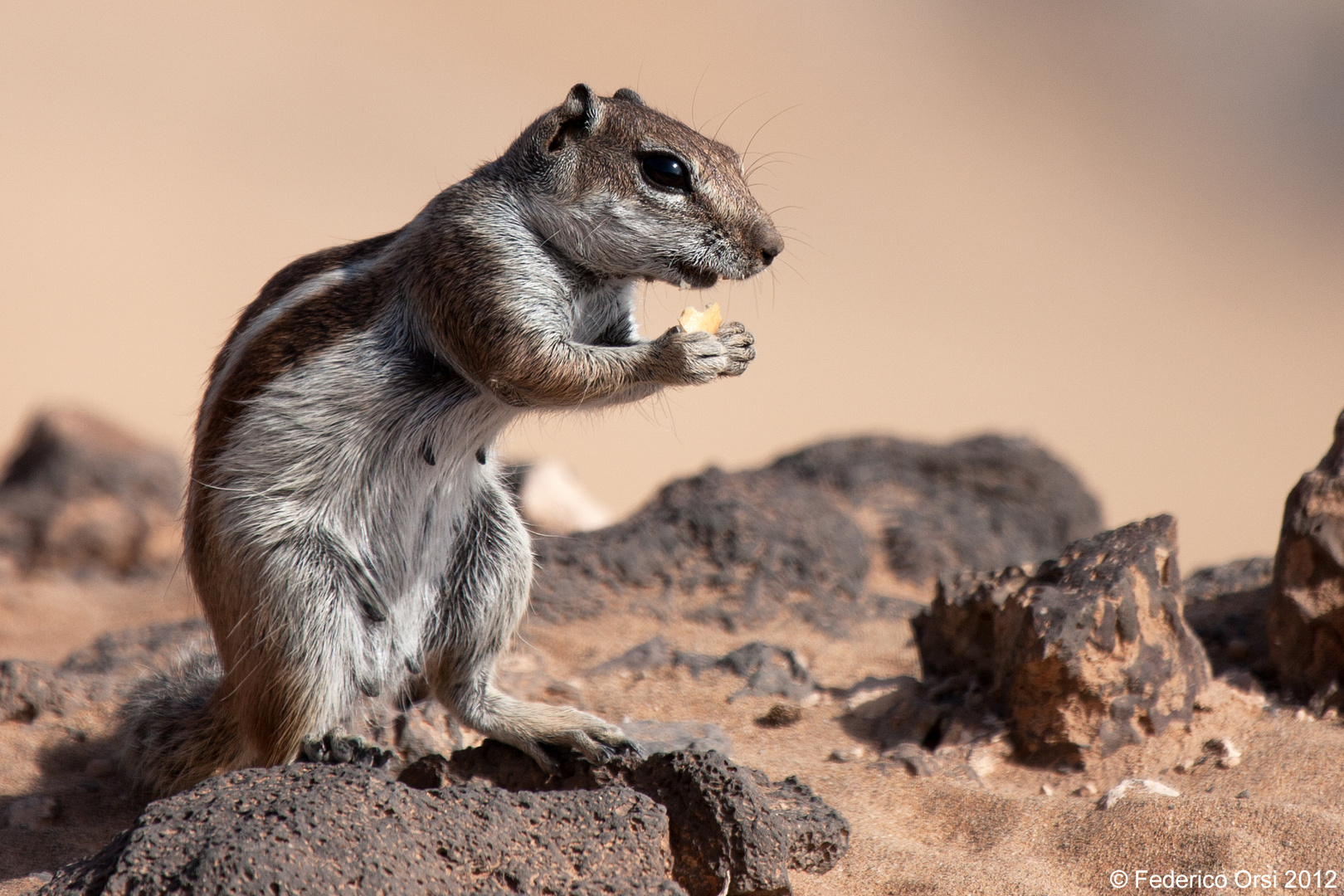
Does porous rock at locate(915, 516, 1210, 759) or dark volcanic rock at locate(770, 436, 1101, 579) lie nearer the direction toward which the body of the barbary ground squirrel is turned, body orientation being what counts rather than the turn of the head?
the porous rock

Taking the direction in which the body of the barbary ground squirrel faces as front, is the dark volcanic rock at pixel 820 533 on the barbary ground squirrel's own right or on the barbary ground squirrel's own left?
on the barbary ground squirrel's own left

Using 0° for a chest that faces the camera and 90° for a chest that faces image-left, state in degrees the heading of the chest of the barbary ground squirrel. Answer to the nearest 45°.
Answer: approximately 270°
